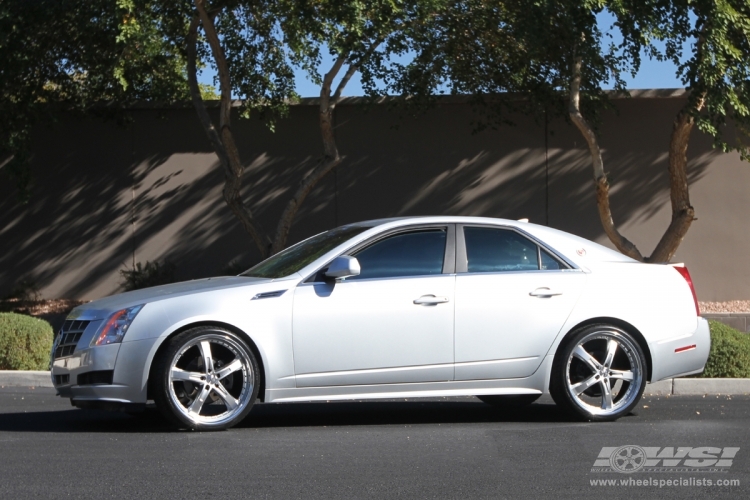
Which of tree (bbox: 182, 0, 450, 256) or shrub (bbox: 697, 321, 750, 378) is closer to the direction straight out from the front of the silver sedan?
the tree

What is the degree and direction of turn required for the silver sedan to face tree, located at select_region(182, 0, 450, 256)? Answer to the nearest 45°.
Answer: approximately 90° to its right

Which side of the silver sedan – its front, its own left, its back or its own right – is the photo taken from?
left

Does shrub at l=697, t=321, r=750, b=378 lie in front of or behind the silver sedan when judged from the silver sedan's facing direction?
behind

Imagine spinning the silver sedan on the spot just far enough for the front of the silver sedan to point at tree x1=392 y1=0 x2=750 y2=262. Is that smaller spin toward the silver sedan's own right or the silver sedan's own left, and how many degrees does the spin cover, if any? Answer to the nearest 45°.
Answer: approximately 135° to the silver sedan's own right

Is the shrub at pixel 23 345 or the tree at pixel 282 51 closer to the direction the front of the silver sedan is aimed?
the shrub

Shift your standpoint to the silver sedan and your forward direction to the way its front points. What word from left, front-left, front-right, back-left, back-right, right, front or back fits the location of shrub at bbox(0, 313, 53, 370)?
front-right

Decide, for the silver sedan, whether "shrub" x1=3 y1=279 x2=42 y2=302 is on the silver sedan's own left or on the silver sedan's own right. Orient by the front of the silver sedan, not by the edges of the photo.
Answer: on the silver sedan's own right

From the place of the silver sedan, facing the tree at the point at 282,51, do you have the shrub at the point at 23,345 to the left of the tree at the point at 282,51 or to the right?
left

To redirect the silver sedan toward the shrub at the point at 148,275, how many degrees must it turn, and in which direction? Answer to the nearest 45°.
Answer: approximately 45° to its right
